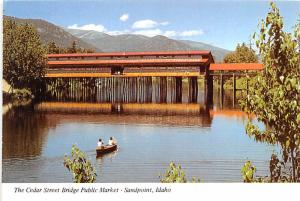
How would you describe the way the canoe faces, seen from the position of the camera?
facing away from the viewer and to the right of the viewer

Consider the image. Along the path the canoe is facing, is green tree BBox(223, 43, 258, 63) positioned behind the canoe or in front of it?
in front

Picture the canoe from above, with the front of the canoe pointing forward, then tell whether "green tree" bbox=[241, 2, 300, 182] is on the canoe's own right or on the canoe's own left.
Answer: on the canoe's own right

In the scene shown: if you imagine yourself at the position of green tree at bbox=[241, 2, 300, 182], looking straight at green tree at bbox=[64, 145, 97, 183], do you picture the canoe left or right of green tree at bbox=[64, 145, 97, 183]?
right

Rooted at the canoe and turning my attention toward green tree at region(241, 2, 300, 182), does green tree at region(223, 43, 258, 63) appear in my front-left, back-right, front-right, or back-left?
back-left
